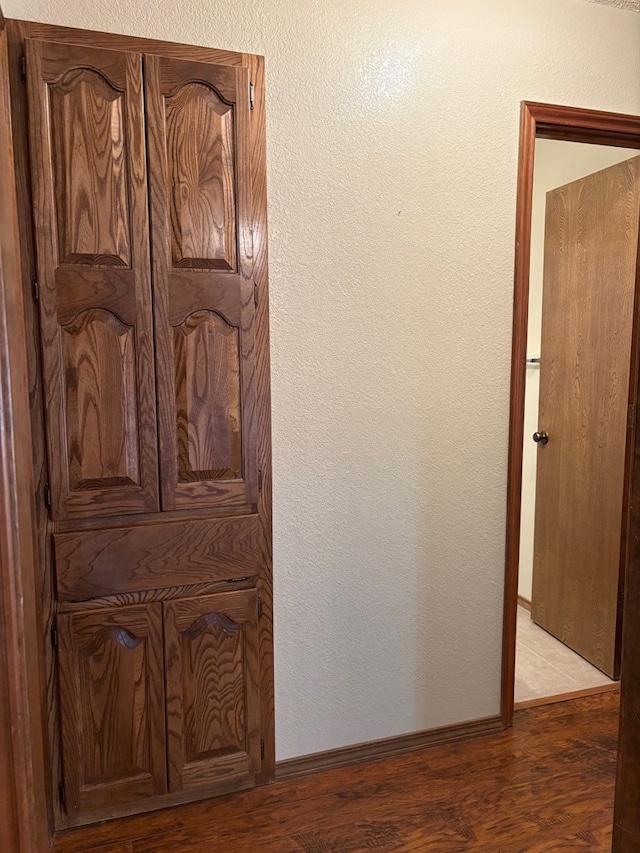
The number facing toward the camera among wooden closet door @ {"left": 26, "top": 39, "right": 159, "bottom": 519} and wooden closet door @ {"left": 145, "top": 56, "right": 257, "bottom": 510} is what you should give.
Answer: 2

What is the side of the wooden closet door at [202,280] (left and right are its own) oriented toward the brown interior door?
left

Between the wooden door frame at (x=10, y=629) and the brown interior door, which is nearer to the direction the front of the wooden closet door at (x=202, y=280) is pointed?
the wooden door frame

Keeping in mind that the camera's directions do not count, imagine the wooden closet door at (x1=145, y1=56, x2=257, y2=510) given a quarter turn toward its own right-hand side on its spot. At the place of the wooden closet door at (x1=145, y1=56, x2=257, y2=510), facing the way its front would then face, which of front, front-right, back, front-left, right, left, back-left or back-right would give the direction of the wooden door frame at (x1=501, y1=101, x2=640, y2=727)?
back

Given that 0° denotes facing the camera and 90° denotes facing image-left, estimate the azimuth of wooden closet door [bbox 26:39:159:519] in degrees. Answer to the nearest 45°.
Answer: approximately 0°

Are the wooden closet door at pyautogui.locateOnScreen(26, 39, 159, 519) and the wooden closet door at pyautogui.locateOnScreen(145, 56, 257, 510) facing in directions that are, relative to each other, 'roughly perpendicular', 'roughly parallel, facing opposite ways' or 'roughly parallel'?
roughly parallel

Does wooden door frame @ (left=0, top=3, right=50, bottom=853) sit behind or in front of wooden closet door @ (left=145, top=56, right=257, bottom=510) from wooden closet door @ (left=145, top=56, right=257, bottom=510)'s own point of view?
in front

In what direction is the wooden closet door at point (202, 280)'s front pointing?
toward the camera

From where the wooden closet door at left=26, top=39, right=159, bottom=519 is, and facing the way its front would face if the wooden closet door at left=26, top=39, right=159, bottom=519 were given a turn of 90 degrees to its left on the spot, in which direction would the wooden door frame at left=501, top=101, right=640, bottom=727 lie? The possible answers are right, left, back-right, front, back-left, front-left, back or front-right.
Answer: front
